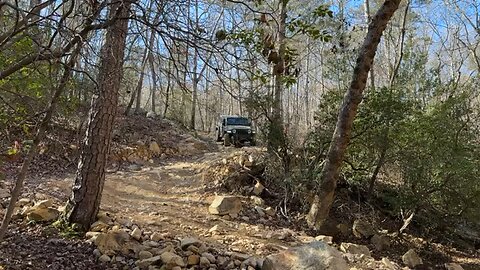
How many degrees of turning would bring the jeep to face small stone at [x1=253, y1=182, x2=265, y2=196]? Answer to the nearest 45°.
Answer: approximately 45° to its right

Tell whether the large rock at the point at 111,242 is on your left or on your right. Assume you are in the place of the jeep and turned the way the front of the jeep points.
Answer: on your right

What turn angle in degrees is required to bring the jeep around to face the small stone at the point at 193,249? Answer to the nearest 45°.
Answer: approximately 45° to its right

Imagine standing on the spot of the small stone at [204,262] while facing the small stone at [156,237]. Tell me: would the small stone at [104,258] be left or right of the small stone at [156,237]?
left

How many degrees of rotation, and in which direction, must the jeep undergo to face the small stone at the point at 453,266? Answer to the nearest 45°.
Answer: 0° — it already faces it

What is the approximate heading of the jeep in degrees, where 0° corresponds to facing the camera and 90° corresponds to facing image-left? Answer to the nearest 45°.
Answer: approximately 315°

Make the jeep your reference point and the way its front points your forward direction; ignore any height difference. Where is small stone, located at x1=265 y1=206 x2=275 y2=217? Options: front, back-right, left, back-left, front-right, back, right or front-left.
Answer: front-right

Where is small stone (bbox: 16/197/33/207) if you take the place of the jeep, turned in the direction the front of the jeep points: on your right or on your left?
on your right

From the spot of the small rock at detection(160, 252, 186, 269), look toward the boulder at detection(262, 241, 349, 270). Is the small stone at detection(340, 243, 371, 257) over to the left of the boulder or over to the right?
left

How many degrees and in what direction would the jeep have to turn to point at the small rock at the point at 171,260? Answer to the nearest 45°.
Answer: approximately 45° to its right

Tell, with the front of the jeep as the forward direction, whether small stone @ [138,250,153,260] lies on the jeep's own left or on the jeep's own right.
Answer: on the jeep's own right

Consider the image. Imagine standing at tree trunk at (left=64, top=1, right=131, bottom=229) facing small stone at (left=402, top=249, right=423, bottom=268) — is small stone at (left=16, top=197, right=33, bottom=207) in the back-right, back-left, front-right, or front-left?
back-left

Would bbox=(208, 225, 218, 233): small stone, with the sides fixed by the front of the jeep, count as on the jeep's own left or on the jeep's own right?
on the jeep's own right

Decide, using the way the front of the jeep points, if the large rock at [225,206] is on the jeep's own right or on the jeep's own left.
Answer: on the jeep's own right

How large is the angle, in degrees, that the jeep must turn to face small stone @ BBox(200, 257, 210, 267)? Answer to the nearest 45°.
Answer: approximately 45° to its right
